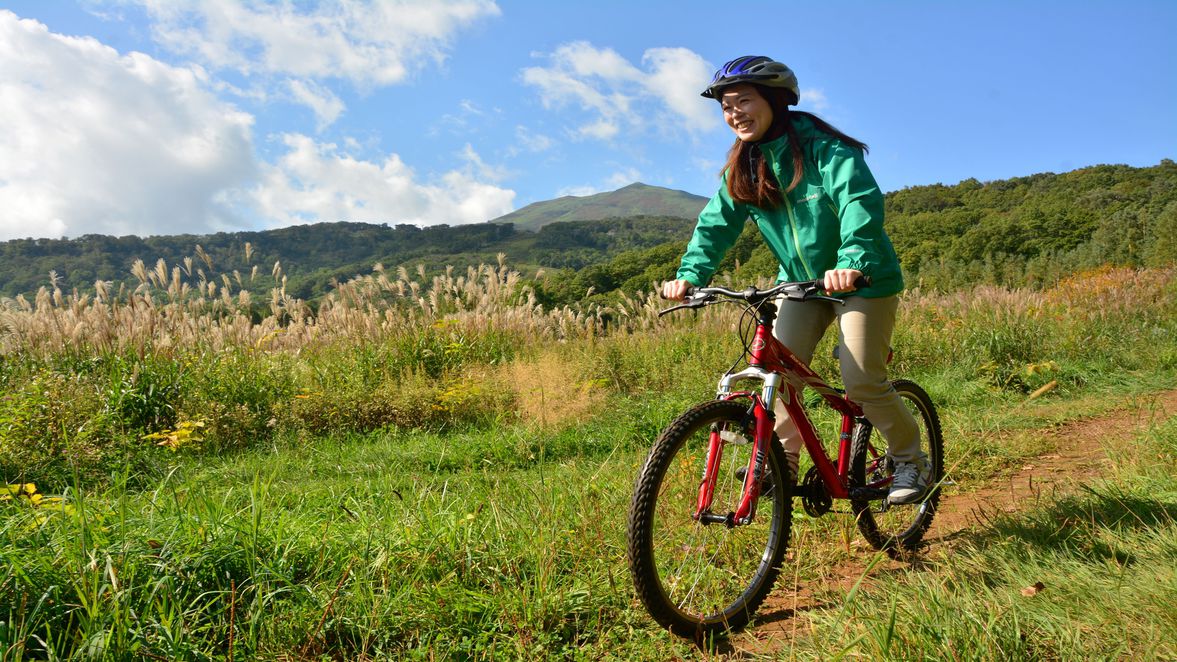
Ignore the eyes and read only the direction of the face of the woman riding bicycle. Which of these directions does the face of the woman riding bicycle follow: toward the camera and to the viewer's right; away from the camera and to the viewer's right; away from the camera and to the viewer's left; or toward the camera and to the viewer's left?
toward the camera and to the viewer's left

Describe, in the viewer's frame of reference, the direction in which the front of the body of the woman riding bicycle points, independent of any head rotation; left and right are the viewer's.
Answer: facing the viewer and to the left of the viewer

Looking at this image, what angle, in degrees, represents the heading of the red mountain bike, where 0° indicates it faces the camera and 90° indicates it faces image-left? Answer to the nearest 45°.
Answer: approximately 45°
